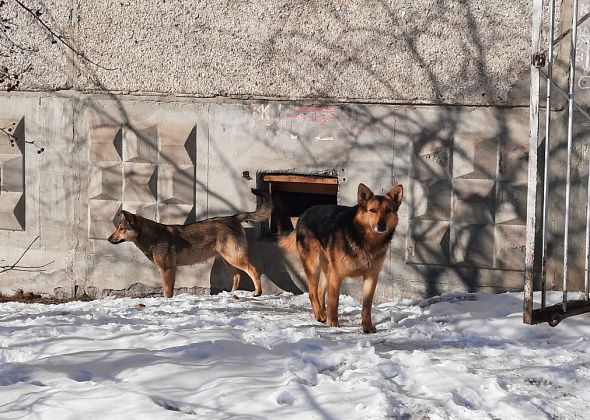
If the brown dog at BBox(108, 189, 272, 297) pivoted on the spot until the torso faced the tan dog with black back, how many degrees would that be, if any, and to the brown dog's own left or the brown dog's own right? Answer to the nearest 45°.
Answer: approximately 135° to the brown dog's own left

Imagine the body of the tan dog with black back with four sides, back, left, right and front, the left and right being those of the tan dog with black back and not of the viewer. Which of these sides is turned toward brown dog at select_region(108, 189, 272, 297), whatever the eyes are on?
back

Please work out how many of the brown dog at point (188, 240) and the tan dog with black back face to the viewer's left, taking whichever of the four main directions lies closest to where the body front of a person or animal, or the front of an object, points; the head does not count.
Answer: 1

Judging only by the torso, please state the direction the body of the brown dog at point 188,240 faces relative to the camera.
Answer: to the viewer's left

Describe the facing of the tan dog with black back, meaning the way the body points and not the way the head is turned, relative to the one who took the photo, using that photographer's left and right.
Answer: facing the viewer and to the right of the viewer

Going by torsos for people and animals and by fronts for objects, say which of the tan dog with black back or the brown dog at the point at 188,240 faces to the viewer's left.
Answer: the brown dog
